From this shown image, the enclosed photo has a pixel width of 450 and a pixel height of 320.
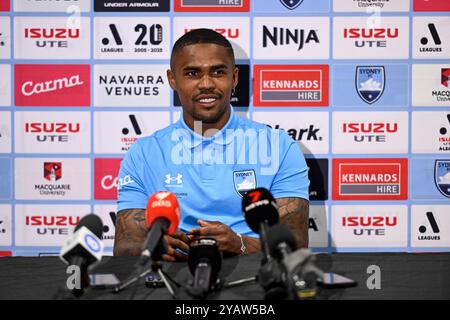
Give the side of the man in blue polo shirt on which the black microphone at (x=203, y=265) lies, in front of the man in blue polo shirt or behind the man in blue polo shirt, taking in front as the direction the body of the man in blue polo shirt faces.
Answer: in front

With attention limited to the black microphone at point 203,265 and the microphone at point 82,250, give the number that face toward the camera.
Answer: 0

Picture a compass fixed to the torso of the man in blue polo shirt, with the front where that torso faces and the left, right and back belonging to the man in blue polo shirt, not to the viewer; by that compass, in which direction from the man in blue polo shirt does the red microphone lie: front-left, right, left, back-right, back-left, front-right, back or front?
front

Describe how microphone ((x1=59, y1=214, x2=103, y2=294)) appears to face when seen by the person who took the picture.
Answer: facing away from the viewer and to the right of the viewer

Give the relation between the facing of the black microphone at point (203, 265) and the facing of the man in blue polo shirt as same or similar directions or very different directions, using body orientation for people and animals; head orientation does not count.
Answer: very different directions

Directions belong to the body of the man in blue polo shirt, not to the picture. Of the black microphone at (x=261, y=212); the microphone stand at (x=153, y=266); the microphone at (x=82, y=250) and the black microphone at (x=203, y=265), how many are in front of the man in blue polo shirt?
4

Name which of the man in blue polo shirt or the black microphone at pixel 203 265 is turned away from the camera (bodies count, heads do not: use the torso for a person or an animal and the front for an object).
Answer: the black microphone

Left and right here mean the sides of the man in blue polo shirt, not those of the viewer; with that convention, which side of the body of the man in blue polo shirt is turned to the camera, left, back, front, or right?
front

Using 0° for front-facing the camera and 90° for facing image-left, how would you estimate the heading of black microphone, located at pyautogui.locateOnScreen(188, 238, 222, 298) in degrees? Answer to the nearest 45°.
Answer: approximately 180°

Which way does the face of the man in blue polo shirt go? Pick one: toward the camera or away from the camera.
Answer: toward the camera

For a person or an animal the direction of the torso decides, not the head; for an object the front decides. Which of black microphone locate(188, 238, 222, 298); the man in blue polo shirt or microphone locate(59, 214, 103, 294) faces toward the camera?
the man in blue polo shirt

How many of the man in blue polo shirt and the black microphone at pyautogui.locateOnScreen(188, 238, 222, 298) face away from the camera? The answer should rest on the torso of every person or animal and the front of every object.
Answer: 1

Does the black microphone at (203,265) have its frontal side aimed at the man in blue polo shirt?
yes

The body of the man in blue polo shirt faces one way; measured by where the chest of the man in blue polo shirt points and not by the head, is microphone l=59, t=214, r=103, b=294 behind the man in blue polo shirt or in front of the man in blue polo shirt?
in front
